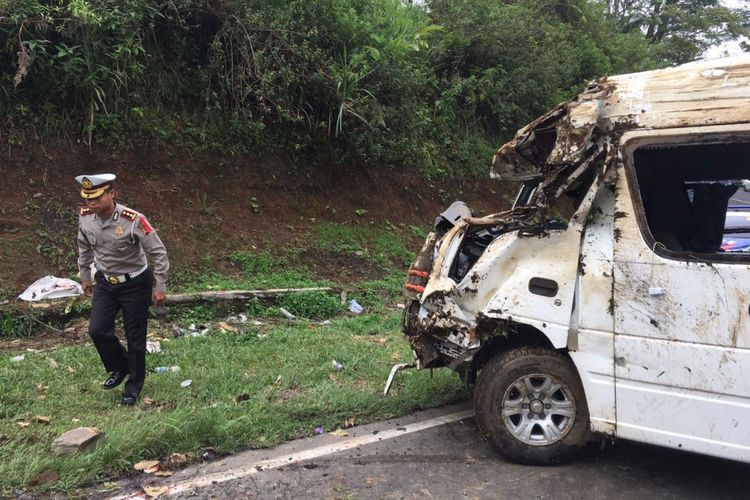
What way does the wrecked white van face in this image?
to the viewer's left

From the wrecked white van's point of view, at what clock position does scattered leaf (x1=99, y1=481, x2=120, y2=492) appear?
The scattered leaf is roughly at 11 o'clock from the wrecked white van.

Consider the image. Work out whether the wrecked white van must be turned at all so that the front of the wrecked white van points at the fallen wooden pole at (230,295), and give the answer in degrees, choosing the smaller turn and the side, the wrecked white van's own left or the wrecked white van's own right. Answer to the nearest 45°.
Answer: approximately 45° to the wrecked white van's own right

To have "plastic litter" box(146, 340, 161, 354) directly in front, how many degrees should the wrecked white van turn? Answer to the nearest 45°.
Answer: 0° — it already faces it

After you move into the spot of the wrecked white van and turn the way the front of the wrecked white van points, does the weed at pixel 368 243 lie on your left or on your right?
on your right

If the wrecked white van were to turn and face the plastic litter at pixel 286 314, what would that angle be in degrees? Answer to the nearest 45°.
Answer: approximately 45° to its right

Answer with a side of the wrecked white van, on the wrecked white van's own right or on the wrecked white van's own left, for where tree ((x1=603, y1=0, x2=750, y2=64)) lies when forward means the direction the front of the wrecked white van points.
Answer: on the wrecked white van's own right
